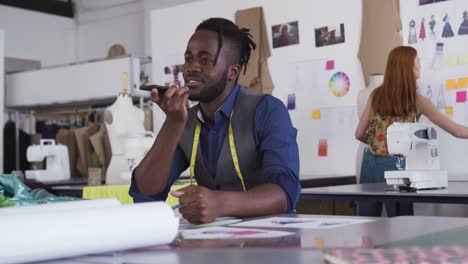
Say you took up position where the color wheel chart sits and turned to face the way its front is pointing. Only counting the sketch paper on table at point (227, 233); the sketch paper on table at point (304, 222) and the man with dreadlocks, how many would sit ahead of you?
3

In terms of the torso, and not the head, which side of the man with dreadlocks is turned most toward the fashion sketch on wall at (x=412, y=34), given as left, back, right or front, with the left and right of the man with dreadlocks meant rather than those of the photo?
back

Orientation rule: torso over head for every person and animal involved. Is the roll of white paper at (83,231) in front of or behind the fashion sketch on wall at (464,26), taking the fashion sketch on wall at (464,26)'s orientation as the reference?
in front

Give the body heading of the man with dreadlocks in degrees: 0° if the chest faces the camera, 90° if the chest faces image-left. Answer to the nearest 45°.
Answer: approximately 45°

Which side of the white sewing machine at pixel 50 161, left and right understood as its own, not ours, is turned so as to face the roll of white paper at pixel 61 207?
front

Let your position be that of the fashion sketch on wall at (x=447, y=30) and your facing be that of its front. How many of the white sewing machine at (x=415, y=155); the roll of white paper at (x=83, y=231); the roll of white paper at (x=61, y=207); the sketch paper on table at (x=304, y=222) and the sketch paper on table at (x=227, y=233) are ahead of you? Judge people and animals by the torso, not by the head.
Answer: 5

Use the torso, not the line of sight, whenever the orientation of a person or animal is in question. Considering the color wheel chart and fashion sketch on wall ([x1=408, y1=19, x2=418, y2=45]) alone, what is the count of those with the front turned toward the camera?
2

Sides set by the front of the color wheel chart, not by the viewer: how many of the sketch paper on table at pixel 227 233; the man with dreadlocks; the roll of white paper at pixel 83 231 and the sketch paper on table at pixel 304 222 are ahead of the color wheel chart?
4

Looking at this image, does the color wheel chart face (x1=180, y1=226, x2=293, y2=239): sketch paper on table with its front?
yes

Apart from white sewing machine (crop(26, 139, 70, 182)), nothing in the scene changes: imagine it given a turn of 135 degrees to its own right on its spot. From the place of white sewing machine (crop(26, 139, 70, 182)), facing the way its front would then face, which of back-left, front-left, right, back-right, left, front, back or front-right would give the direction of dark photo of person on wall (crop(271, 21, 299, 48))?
back-right

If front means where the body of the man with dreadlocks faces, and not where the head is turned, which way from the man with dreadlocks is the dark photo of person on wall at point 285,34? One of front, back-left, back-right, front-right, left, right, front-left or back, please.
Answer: back-right
